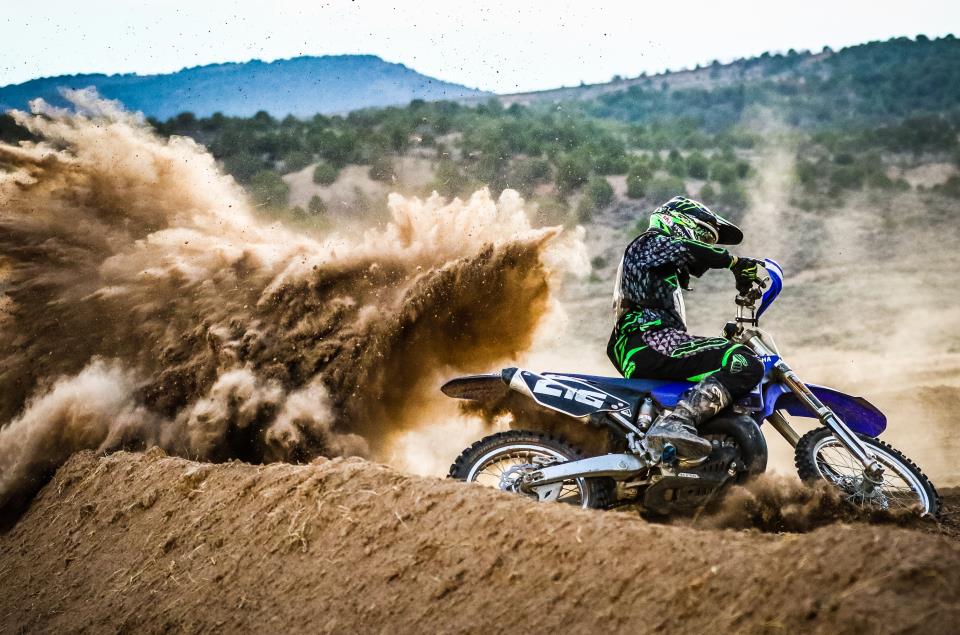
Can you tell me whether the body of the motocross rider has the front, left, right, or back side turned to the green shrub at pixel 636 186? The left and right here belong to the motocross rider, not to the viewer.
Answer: left

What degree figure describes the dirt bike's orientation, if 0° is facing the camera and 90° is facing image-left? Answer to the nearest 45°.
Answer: approximately 270°

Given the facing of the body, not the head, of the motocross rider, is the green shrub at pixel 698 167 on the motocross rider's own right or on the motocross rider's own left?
on the motocross rider's own left

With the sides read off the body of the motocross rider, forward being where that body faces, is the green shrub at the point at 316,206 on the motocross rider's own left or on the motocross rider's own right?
on the motocross rider's own left

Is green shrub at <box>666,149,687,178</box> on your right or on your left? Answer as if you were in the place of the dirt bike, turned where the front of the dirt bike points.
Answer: on your left

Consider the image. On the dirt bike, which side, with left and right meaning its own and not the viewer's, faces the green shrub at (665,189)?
left

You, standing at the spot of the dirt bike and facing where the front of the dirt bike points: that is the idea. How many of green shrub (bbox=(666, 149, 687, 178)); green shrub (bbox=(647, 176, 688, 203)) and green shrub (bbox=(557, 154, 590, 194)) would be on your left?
3

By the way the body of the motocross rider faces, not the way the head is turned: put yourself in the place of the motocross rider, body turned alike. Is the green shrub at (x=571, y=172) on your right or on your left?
on your left

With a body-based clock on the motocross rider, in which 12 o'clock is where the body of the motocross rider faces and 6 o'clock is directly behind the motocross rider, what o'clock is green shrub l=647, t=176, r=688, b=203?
The green shrub is roughly at 9 o'clock from the motocross rider.

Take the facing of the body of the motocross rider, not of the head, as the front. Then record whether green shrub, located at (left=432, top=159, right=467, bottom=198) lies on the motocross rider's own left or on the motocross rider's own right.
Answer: on the motocross rider's own left

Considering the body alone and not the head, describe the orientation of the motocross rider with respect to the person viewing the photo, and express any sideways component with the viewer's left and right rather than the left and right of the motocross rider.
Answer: facing to the right of the viewer

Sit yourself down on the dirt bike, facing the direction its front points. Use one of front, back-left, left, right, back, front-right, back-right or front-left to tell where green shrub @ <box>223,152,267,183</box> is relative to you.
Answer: back-left
